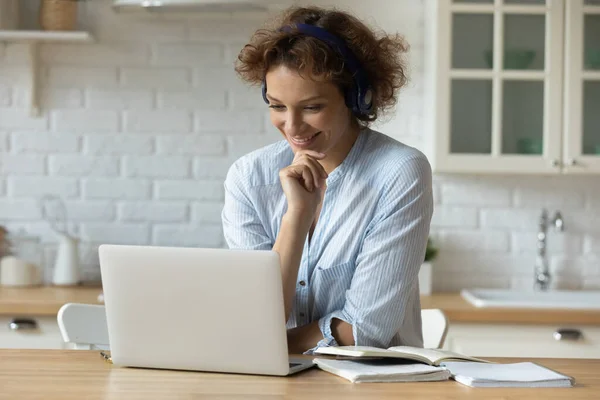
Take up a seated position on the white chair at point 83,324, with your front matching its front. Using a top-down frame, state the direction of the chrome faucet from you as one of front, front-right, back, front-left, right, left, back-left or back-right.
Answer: back-left

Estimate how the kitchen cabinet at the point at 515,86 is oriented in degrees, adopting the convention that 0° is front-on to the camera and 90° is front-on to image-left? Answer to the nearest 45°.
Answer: approximately 0°

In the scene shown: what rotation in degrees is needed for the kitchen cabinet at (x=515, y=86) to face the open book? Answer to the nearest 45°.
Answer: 0° — it already faces it

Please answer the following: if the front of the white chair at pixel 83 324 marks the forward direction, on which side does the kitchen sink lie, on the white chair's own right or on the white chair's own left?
on the white chair's own left

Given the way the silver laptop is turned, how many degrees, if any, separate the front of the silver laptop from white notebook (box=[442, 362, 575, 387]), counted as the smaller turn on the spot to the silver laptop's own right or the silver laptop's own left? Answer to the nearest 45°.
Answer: approximately 45° to the silver laptop's own right

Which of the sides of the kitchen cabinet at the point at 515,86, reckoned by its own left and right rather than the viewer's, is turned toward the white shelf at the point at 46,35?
right

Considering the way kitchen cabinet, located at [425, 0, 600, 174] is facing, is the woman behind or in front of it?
in front

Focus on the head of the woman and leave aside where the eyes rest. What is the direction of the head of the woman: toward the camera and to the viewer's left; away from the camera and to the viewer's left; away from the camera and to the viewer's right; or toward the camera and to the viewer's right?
toward the camera and to the viewer's left
